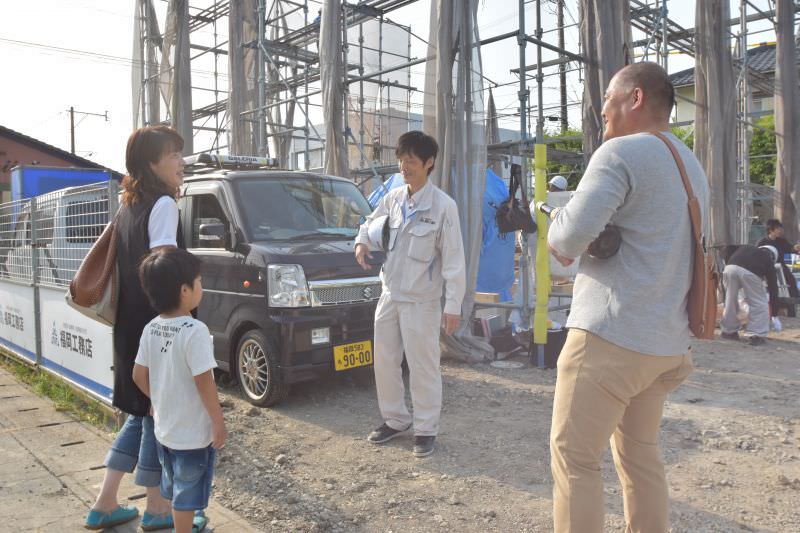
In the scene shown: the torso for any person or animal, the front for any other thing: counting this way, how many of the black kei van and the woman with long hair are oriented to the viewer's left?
0

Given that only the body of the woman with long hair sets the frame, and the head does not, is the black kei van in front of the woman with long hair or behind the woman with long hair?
in front

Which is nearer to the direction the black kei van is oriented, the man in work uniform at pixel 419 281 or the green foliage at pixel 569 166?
the man in work uniform

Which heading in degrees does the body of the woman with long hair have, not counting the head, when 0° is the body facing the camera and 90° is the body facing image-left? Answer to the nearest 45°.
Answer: approximately 225°

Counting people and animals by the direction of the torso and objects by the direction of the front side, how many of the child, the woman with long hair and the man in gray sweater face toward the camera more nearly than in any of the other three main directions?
0

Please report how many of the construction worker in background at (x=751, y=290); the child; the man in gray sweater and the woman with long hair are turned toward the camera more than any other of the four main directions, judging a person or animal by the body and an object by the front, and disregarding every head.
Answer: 0

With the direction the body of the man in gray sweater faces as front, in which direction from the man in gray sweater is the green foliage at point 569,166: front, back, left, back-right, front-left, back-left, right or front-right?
front-right

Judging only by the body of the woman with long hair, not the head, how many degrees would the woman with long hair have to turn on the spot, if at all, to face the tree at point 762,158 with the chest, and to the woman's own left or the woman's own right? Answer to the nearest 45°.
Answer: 0° — they already face it

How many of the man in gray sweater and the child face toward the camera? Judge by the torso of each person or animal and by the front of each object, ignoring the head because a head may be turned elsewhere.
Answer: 0

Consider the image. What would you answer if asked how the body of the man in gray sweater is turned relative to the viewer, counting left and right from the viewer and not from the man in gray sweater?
facing away from the viewer and to the left of the viewer

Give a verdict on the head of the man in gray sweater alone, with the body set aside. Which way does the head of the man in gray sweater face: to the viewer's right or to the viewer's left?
to the viewer's left

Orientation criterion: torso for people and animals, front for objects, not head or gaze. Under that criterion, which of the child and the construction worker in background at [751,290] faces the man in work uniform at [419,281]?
the child

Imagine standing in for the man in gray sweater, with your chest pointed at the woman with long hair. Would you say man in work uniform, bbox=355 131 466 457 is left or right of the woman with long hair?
right
